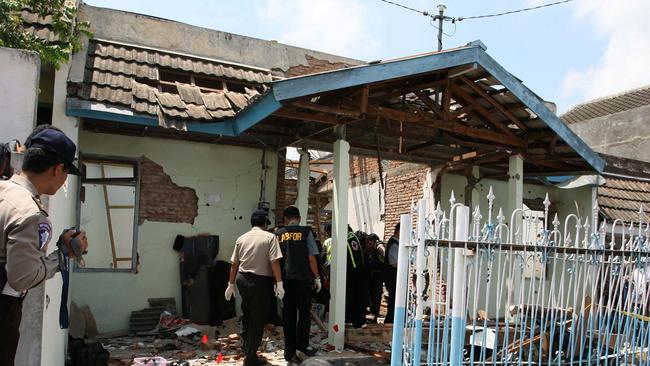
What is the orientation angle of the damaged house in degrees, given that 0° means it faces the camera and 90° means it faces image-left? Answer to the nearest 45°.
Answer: approximately 315°

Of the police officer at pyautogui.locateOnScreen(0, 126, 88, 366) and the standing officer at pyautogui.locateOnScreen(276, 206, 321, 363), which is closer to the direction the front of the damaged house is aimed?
the standing officer

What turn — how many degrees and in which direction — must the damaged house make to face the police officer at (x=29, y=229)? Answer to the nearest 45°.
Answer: approximately 45° to its right

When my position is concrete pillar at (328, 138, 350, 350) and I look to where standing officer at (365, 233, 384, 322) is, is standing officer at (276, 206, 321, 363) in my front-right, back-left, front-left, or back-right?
back-left

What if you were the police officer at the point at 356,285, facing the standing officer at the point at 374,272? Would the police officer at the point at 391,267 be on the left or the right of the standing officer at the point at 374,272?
right
